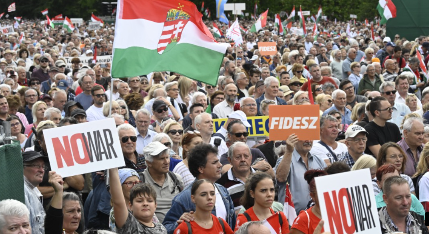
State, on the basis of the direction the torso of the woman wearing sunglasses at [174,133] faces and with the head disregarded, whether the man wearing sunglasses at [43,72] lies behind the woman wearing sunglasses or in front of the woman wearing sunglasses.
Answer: behind

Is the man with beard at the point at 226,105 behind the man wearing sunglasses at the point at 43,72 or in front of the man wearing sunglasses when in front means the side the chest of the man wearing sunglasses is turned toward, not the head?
in front

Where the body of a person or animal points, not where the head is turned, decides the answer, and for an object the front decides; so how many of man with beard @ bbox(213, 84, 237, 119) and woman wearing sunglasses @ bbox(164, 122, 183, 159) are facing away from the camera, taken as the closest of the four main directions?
0

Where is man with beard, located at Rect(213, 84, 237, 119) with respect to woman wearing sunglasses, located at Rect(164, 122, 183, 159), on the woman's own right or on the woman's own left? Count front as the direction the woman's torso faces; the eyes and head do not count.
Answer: on the woman's own left

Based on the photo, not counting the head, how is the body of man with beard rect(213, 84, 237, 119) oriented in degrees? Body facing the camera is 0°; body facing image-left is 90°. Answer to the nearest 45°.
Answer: approximately 315°

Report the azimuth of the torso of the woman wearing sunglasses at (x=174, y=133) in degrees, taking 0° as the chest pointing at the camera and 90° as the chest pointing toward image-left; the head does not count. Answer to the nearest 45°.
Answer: approximately 315°

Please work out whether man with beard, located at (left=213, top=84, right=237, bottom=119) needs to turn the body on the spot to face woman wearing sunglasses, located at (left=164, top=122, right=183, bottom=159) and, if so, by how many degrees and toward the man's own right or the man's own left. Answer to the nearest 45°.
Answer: approximately 45° to the man's own right

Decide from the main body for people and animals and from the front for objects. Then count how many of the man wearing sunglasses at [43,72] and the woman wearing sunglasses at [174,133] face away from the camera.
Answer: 0
